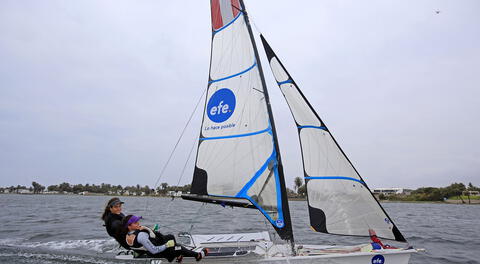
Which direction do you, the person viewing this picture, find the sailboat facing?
facing to the right of the viewer

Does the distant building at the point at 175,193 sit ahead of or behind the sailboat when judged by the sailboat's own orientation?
behind
